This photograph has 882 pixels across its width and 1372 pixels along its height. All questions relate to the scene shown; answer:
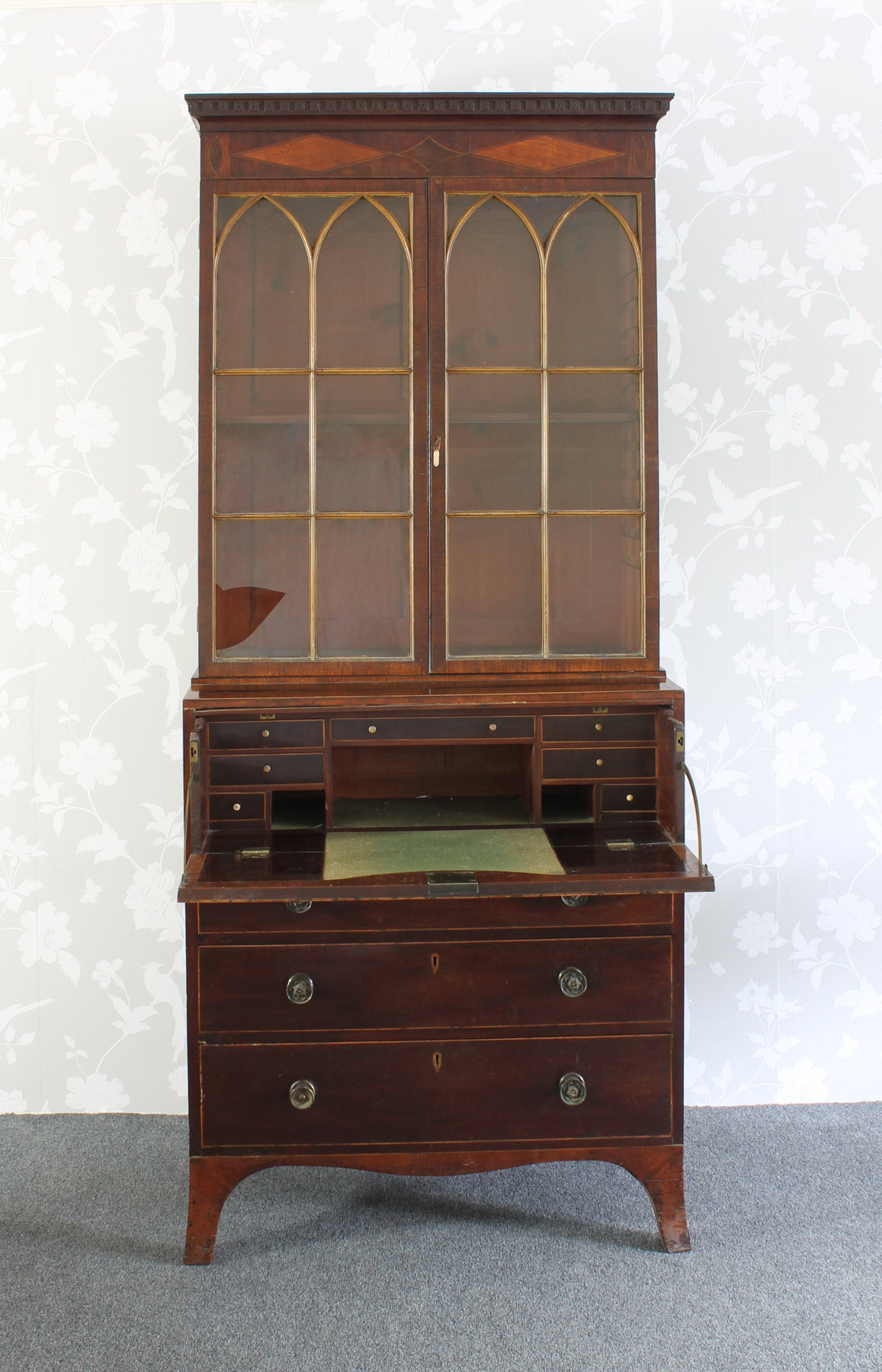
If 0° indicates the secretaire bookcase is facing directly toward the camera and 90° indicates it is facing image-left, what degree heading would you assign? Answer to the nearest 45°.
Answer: approximately 0°
